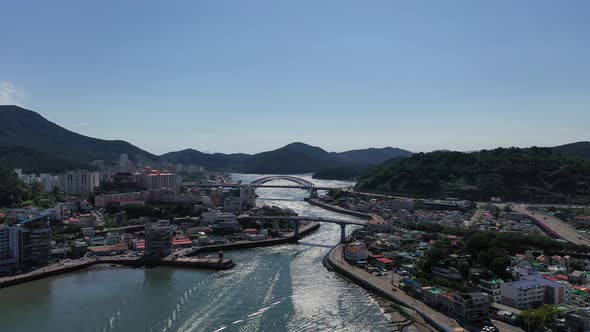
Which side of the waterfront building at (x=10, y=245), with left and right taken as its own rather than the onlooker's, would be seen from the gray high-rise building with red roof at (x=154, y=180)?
left

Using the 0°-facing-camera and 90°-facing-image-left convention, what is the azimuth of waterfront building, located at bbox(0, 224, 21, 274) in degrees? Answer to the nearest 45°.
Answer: approximately 315°

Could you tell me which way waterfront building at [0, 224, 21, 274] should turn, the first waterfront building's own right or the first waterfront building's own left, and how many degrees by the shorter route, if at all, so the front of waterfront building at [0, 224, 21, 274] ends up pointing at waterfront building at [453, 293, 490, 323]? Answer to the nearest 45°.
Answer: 0° — it already faces it

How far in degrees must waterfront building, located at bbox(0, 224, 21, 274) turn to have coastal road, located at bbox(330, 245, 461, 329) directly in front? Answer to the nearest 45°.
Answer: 0° — it already faces it

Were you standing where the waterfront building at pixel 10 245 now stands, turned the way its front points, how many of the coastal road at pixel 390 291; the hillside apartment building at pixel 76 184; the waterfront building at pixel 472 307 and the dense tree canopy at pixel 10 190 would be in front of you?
2

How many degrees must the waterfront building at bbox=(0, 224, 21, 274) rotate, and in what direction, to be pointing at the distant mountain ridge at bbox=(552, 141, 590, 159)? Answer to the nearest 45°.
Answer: approximately 45° to its left
